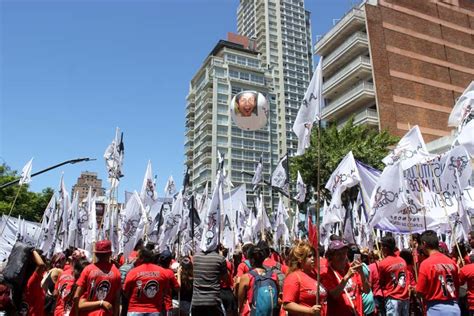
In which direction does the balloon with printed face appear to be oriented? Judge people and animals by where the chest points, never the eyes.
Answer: toward the camera

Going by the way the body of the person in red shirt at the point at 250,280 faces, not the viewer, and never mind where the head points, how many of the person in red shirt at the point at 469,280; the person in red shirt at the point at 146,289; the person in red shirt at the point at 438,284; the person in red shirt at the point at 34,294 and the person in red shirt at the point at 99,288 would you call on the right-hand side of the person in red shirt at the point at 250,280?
2

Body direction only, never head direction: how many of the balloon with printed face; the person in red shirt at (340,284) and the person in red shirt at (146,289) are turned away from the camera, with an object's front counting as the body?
1

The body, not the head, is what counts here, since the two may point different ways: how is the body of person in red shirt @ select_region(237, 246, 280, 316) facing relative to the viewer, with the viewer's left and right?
facing away from the viewer

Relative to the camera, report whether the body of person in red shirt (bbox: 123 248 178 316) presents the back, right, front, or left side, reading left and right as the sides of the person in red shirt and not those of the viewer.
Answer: back

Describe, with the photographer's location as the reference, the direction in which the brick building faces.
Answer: facing the viewer and to the left of the viewer

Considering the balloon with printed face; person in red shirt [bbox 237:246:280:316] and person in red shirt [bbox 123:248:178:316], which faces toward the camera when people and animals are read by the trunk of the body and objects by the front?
the balloon with printed face

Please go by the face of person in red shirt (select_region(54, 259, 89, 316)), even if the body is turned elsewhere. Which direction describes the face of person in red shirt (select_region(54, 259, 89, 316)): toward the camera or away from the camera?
away from the camera

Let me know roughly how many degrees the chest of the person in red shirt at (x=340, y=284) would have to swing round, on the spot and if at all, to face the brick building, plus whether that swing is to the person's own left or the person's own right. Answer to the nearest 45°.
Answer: approximately 135° to the person's own left

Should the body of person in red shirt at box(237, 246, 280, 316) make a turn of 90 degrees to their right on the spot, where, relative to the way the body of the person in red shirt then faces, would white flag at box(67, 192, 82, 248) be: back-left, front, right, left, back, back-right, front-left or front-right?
back-left

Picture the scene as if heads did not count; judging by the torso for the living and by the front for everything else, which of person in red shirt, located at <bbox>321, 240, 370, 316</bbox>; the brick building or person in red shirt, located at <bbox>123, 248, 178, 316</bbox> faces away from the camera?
person in red shirt, located at <bbox>123, 248, 178, 316</bbox>

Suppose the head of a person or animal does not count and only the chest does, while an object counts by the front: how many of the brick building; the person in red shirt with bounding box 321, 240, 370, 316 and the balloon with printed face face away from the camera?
0

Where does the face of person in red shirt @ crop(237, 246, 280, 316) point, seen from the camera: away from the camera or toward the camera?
away from the camera
